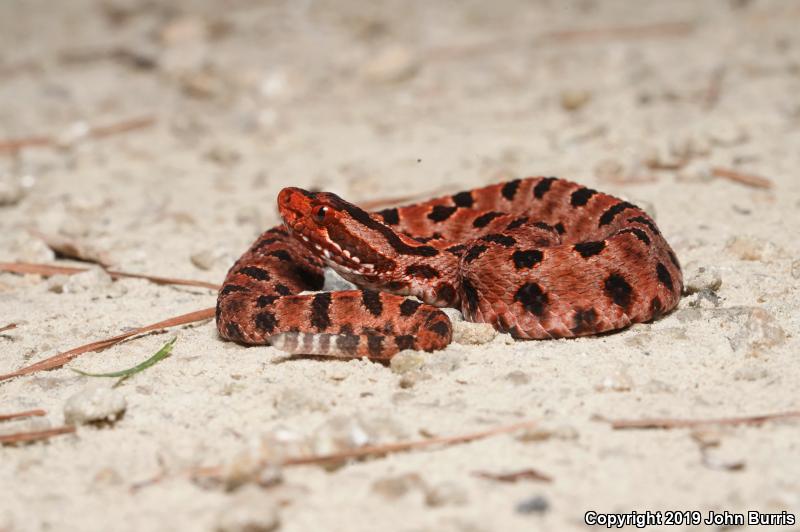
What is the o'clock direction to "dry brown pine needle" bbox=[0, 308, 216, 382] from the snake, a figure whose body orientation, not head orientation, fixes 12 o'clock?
The dry brown pine needle is roughly at 12 o'clock from the snake.

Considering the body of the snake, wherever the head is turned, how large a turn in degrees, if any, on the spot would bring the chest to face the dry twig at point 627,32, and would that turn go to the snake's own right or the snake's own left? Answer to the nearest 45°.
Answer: approximately 90° to the snake's own right

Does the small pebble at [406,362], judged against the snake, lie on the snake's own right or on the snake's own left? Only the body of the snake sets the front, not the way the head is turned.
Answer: on the snake's own left

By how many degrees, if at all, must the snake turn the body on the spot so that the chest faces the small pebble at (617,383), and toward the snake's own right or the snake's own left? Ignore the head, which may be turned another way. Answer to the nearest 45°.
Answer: approximately 135° to the snake's own left

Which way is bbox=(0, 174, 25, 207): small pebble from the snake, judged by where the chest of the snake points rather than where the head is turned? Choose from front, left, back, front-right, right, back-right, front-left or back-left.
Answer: front-right

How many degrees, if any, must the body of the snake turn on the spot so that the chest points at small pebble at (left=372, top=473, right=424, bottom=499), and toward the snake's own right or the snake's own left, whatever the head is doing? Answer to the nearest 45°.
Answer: approximately 90° to the snake's own left

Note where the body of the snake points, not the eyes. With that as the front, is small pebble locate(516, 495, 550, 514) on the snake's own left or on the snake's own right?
on the snake's own left

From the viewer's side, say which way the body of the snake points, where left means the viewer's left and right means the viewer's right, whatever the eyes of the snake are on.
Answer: facing to the left of the viewer

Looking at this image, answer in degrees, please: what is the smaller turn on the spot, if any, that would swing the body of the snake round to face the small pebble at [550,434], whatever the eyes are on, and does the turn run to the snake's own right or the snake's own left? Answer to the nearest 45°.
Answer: approximately 90° to the snake's own left

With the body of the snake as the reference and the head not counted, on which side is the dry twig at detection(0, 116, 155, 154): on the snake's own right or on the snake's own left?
on the snake's own right

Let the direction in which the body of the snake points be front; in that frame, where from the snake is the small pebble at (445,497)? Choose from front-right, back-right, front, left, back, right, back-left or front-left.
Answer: left

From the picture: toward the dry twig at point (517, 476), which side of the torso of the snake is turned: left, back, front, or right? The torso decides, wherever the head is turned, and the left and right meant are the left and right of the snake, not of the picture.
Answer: left

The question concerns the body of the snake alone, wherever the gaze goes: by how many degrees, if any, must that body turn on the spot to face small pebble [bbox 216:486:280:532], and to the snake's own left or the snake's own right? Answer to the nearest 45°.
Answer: approximately 90° to the snake's own left

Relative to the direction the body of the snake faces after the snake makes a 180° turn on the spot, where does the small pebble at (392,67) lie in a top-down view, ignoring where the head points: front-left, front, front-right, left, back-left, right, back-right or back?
left

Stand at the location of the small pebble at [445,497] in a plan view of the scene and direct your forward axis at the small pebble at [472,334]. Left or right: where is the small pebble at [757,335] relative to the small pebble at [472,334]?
right
